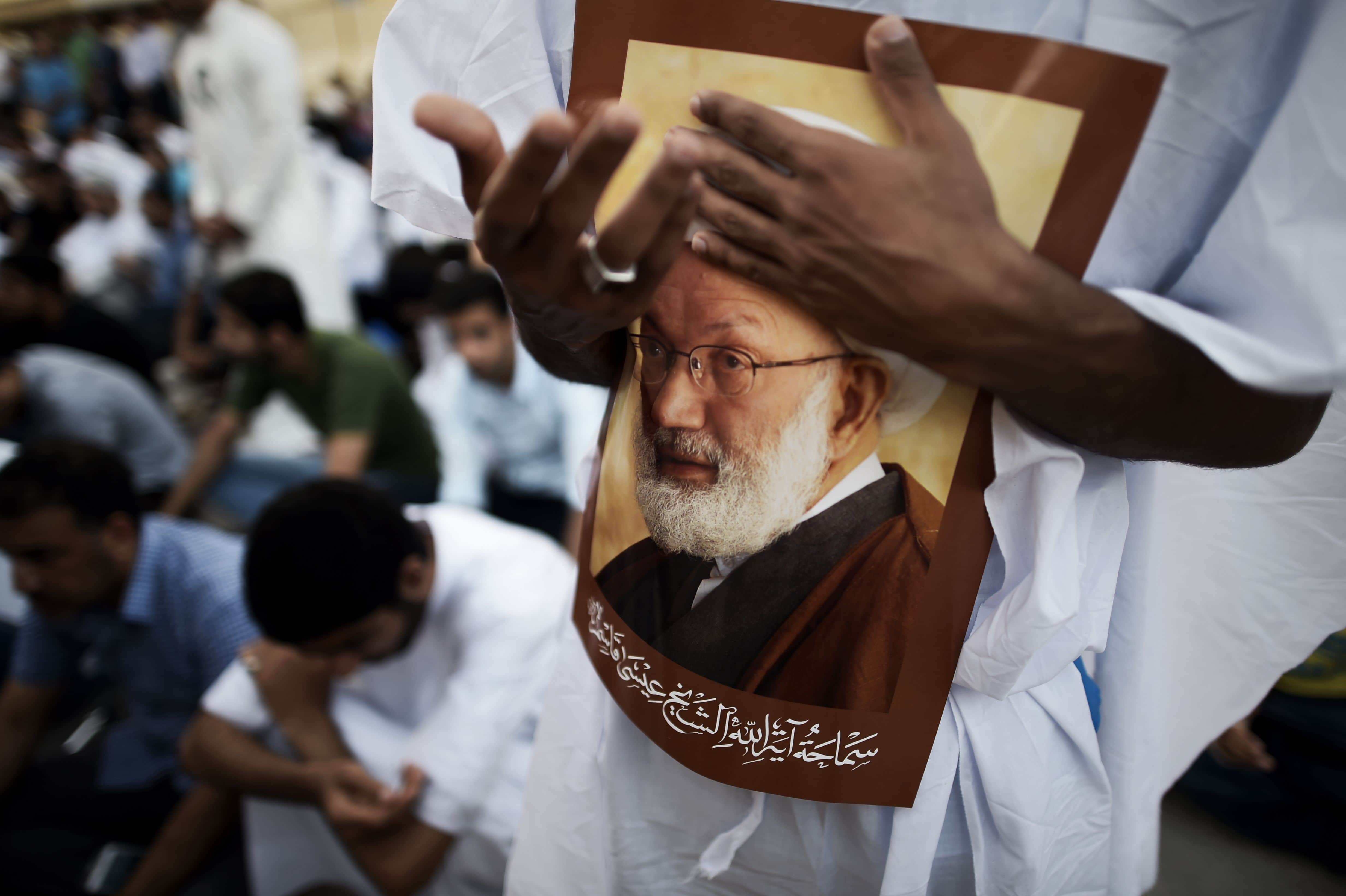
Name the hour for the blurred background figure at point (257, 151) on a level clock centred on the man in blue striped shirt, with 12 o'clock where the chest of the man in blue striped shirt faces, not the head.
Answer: The blurred background figure is roughly at 5 o'clock from the man in blue striped shirt.

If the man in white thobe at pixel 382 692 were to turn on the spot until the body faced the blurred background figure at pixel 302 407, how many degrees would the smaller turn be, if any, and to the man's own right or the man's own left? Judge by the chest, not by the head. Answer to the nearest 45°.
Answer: approximately 135° to the man's own right

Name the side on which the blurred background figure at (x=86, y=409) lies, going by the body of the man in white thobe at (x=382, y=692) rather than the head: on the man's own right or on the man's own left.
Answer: on the man's own right

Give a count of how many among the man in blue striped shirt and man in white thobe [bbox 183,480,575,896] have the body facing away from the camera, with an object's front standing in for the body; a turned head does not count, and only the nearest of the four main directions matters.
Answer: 0
